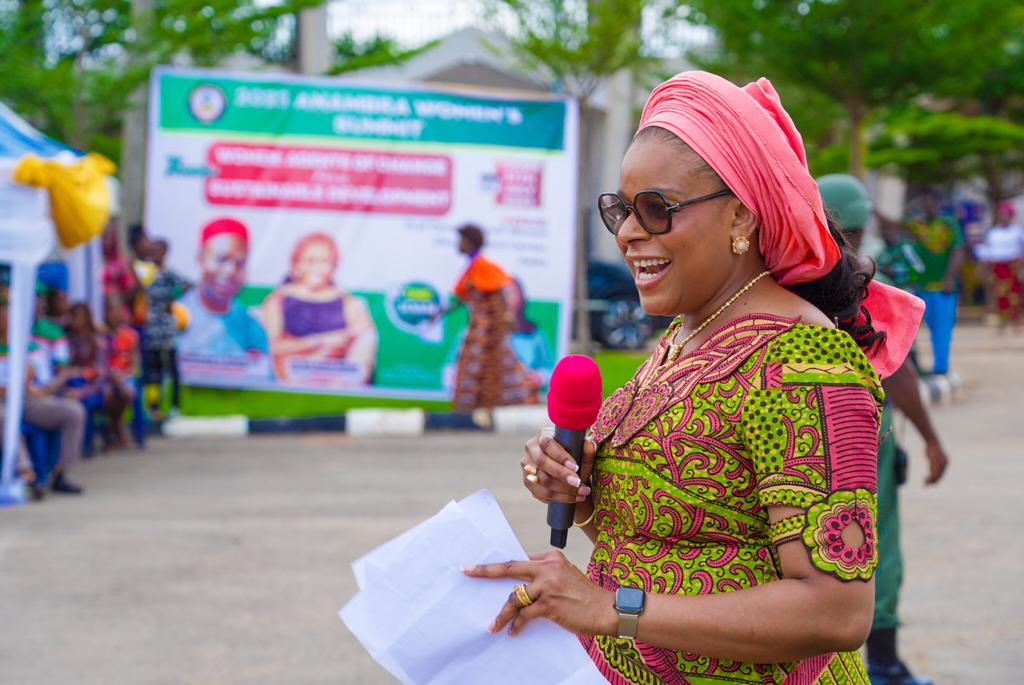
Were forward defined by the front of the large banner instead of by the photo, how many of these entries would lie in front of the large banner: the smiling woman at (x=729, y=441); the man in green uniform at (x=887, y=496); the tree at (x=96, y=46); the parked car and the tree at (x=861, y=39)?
2

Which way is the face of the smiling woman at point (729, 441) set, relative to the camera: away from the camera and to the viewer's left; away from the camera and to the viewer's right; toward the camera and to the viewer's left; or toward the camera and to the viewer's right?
toward the camera and to the viewer's left

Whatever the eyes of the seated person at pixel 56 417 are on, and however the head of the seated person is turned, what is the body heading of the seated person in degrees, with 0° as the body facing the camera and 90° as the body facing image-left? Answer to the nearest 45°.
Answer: approximately 270°

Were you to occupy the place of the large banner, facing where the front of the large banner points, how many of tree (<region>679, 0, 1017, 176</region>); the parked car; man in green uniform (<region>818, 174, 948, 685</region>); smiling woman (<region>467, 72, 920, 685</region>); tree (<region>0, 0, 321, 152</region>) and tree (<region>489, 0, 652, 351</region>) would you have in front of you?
2

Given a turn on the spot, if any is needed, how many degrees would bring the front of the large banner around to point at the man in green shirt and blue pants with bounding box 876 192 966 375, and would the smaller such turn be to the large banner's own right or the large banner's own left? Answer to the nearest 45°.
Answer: approximately 90° to the large banner's own left

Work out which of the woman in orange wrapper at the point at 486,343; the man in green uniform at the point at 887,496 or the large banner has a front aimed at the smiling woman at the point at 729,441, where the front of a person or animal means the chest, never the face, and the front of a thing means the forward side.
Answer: the large banner

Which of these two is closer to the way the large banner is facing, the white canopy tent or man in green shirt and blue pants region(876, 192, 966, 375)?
the white canopy tent

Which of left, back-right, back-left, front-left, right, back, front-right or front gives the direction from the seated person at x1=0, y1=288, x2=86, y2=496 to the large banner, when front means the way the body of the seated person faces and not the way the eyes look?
front-left

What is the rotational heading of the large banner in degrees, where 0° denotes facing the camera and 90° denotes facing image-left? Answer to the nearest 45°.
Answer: approximately 0°
